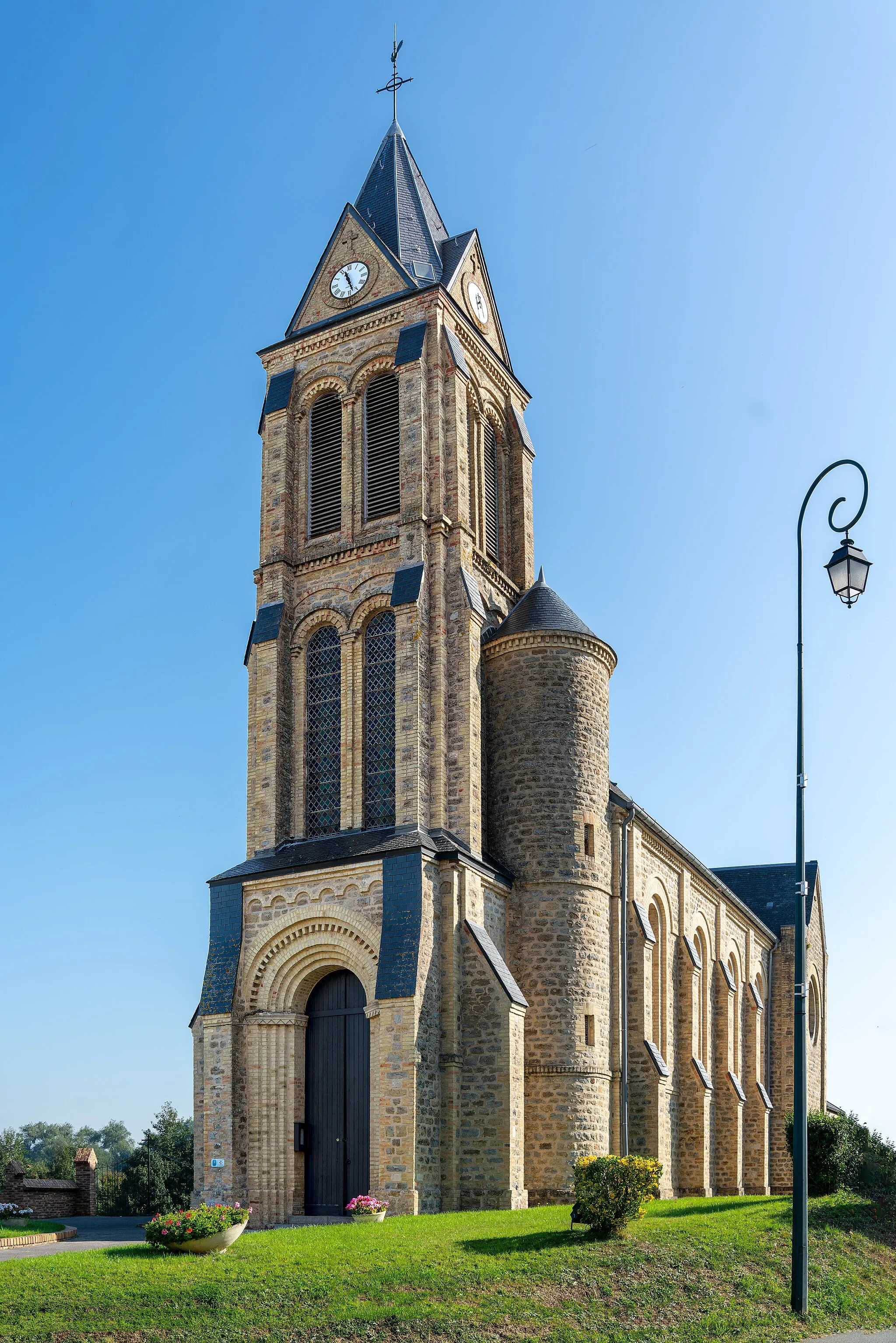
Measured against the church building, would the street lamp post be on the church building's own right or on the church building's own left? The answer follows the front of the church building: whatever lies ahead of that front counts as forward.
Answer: on the church building's own left

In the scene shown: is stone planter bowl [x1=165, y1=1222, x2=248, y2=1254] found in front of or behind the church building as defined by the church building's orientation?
in front

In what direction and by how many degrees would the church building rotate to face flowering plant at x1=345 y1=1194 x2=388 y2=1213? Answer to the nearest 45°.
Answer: approximately 45° to its left

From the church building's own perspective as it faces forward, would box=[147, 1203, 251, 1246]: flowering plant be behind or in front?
in front

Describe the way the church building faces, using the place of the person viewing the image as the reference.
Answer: facing the viewer and to the left of the viewer

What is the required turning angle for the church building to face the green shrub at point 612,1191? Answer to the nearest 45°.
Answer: approximately 45° to its left

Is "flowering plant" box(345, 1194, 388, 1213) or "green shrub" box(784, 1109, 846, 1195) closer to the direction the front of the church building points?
the flowering plant
